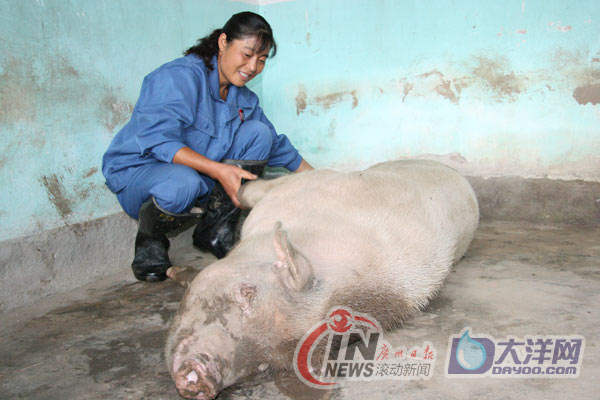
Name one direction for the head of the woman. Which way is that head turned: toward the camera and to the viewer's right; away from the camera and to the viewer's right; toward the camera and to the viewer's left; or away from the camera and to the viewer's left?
toward the camera and to the viewer's right

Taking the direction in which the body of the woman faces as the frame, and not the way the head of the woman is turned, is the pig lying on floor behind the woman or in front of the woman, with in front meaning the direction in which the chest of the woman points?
in front

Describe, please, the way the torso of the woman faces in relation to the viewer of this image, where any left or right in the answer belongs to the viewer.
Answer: facing the viewer and to the right of the viewer
